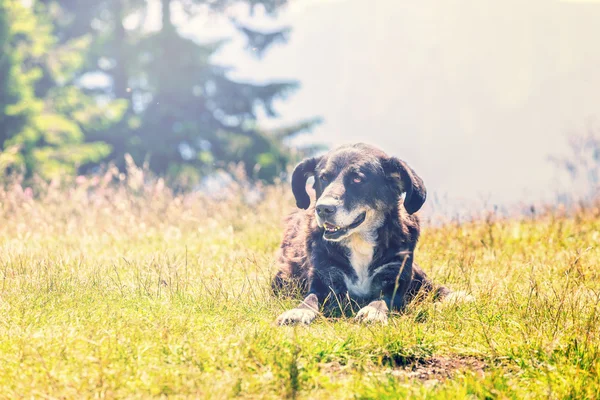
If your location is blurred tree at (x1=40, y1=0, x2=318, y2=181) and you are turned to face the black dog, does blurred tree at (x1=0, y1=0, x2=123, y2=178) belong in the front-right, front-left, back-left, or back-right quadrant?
front-right

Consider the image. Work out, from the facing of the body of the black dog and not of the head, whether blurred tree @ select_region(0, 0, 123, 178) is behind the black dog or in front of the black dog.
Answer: behind

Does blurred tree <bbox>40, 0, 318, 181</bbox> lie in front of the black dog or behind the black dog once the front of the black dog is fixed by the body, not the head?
behind

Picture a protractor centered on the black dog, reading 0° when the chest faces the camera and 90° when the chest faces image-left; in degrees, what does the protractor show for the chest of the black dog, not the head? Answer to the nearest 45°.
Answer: approximately 0°
